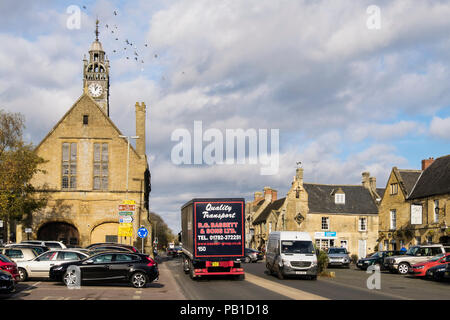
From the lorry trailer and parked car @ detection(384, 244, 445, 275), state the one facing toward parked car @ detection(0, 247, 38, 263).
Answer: parked car @ detection(384, 244, 445, 275)

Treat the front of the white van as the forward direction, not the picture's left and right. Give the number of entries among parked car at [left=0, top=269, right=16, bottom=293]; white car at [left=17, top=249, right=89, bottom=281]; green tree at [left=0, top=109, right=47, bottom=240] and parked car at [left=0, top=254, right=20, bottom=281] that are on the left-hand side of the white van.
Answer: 0

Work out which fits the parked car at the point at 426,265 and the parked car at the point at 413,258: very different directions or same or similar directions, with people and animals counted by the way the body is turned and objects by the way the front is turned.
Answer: same or similar directions

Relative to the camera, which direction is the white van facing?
toward the camera

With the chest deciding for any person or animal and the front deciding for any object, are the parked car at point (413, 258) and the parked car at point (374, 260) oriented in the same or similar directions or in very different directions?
same or similar directions

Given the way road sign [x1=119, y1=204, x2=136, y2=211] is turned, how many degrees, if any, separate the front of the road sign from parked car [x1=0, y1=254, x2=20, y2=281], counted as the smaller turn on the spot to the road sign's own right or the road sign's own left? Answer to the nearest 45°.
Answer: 0° — it already faces it

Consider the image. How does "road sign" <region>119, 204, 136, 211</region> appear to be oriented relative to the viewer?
toward the camera

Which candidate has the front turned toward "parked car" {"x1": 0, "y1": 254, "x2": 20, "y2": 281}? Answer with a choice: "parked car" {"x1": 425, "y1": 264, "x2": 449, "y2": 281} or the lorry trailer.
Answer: "parked car" {"x1": 425, "y1": 264, "x2": 449, "y2": 281}

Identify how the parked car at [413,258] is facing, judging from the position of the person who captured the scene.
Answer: facing the viewer and to the left of the viewer

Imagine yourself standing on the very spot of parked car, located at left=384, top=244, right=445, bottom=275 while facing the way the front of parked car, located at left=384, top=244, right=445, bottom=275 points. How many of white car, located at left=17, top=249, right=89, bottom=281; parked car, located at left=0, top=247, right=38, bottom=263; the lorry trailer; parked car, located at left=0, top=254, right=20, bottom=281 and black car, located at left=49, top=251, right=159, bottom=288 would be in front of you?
5

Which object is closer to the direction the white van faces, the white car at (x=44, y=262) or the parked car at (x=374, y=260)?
the white car

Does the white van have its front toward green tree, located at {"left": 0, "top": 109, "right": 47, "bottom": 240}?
no
